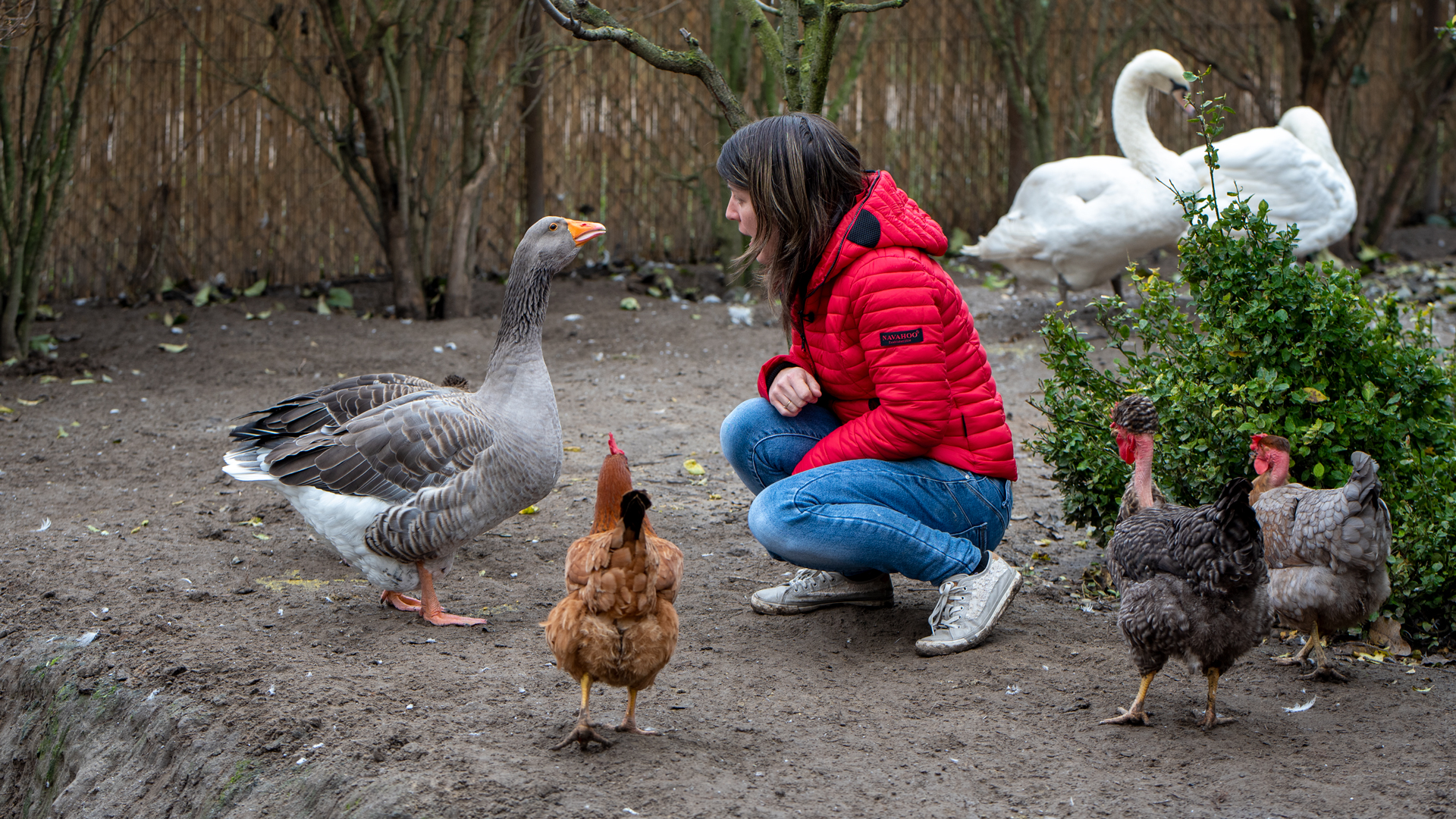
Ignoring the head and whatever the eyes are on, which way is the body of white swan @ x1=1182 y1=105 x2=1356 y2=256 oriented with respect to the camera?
to the viewer's right

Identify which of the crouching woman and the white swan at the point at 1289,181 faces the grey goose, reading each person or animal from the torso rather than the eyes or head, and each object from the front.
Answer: the crouching woman

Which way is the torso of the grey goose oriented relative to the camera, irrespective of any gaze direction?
to the viewer's right

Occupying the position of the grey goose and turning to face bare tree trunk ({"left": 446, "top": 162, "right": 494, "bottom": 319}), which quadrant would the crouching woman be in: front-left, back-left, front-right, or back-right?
back-right

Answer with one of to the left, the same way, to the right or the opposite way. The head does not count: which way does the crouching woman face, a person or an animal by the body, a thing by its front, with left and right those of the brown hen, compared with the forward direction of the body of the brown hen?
to the left

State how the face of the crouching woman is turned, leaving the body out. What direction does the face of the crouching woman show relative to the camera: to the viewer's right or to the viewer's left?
to the viewer's left

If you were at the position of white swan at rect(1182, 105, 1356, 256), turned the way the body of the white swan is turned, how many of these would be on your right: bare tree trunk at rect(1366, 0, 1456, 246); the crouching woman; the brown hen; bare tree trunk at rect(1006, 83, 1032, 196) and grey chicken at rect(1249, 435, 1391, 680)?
3

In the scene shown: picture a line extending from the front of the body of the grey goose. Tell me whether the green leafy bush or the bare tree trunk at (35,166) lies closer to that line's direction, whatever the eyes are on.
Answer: the green leafy bush

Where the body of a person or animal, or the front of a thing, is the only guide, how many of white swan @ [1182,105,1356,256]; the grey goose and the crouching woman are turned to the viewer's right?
2

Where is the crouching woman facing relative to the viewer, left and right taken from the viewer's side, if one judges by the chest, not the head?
facing to the left of the viewer

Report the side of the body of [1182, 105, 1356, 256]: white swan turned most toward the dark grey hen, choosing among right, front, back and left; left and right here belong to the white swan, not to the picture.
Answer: right

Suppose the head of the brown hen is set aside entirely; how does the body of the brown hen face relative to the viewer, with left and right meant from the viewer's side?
facing away from the viewer

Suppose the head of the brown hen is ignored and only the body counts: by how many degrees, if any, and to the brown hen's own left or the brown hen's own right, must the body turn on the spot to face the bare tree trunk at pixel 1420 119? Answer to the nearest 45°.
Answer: approximately 45° to the brown hen's own right

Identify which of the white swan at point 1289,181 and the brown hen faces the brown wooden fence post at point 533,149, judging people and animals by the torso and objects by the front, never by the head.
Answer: the brown hen
